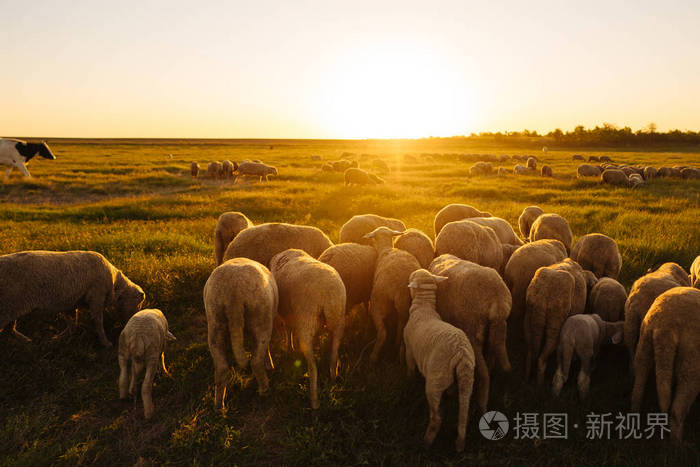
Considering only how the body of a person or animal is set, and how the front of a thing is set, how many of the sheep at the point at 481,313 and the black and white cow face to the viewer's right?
1

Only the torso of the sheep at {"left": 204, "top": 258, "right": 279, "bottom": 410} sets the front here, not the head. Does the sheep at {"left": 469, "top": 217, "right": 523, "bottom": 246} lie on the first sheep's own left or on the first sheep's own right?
on the first sheep's own right

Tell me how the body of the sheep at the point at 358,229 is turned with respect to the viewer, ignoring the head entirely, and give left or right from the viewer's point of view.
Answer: facing to the right of the viewer

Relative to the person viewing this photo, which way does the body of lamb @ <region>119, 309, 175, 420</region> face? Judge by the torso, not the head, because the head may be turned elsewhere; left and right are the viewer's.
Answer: facing away from the viewer and to the right of the viewer

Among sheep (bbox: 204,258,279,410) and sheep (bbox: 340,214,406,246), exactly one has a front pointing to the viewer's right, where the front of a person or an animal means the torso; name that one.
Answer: sheep (bbox: 340,214,406,246)

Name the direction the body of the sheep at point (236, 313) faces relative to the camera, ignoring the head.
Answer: away from the camera

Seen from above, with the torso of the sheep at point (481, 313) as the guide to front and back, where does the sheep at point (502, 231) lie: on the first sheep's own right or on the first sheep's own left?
on the first sheep's own right

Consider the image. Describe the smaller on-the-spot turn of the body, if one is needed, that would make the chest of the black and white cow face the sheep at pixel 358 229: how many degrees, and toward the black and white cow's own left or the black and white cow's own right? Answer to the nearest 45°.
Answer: approximately 90° to the black and white cow's own right

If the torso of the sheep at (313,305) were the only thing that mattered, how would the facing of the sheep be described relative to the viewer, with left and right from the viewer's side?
facing away from the viewer and to the left of the viewer

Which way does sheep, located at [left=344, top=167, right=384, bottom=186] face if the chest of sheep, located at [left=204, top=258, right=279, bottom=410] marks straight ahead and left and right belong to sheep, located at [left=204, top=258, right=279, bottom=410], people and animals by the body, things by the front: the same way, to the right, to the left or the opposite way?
to the right

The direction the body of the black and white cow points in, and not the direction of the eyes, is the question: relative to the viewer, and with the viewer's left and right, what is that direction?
facing to the right of the viewer

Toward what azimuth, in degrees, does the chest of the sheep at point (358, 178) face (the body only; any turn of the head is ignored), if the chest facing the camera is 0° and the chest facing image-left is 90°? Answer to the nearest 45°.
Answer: approximately 270°
